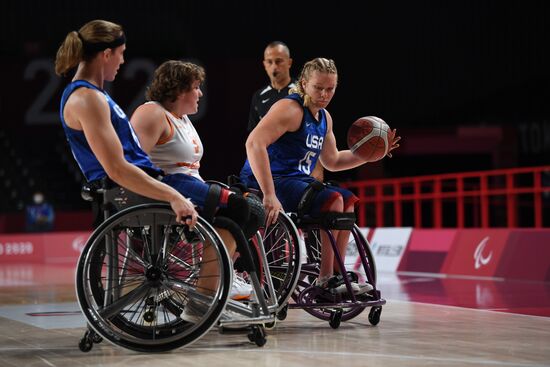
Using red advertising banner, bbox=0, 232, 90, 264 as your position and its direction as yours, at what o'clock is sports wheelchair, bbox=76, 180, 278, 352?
The sports wheelchair is roughly at 12 o'clock from the red advertising banner.

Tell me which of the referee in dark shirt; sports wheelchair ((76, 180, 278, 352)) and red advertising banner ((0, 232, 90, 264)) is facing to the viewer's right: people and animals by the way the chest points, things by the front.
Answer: the sports wheelchair

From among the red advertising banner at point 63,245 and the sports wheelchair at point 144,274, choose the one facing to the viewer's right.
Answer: the sports wheelchair

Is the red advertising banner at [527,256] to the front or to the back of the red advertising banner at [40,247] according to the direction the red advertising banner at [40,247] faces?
to the front

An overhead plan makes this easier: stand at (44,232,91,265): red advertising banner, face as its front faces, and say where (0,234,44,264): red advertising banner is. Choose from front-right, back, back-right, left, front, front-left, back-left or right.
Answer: right

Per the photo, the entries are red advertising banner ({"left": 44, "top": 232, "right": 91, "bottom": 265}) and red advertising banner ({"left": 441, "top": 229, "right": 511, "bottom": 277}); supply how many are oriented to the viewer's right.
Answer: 0

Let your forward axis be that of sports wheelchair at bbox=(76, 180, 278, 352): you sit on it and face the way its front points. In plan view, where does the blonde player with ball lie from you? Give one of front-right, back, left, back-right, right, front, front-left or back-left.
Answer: front-left

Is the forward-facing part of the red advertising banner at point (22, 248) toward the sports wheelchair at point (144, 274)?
yes
